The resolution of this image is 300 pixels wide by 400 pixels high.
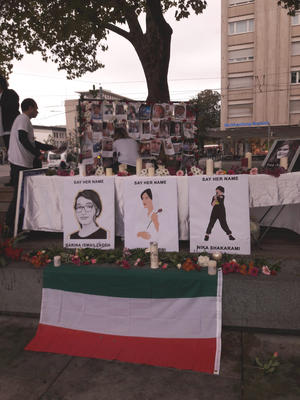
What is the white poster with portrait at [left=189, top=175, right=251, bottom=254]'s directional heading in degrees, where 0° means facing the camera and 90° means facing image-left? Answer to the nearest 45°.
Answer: approximately 0°

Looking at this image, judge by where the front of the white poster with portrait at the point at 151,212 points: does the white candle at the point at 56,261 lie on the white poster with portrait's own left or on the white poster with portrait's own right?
on the white poster with portrait's own right

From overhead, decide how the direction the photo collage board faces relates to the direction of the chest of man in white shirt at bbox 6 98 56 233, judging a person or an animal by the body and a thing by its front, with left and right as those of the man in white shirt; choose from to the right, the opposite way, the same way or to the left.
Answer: to the right

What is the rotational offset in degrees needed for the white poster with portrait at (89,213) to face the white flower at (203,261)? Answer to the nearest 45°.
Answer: approximately 45° to its left

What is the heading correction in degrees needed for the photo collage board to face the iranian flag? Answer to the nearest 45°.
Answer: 0° — it already faces it

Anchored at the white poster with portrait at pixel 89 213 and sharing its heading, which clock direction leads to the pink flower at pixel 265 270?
The pink flower is roughly at 10 o'clock from the white poster with portrait.

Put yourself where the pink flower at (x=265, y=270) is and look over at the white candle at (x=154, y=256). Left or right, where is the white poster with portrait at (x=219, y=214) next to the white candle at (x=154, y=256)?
right

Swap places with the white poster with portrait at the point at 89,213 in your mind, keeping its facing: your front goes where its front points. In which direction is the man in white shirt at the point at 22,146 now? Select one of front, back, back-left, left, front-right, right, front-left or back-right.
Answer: back-right

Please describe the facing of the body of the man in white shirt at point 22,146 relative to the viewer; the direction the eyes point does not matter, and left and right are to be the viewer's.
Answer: facing to the right of the viewer

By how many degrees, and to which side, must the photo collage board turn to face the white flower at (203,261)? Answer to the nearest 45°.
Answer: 0° — it already faces it

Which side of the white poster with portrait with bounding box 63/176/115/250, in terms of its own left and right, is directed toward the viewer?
front

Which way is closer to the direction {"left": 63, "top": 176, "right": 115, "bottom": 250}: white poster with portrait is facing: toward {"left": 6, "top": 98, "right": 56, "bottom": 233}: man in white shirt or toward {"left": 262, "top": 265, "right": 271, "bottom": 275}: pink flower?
the pink flower
